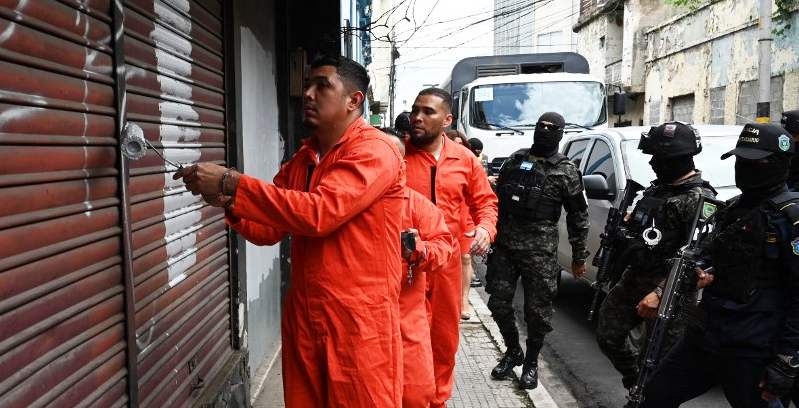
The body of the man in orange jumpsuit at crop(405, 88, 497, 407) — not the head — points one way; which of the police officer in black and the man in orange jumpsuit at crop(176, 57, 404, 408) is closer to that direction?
the man in orange jumpsuit

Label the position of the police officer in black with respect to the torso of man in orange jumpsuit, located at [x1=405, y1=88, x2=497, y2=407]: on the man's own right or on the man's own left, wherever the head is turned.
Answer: on the man's own left

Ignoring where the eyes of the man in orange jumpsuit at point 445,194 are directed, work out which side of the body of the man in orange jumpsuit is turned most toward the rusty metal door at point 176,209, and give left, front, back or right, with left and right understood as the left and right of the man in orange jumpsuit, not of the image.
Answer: front

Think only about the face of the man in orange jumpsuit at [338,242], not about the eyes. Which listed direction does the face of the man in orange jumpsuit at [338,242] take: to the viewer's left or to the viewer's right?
to the viewer's left

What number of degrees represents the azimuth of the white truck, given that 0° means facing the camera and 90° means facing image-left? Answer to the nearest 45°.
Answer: approximately 0°

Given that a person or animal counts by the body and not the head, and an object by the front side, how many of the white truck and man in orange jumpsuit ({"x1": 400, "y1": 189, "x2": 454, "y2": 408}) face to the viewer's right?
0

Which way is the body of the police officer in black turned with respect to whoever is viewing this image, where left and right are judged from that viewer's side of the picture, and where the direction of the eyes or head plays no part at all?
facing the viewer and to the left of the viewer

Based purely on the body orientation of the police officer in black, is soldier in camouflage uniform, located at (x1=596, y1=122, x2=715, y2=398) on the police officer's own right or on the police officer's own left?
on the police officer's own right

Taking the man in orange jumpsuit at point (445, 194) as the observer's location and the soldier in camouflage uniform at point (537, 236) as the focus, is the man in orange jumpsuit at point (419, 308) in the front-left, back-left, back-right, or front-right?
back-right

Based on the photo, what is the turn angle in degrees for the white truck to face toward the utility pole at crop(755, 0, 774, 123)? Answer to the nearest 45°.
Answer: approximately 90° to its left

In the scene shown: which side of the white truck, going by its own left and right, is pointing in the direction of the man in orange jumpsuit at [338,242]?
front

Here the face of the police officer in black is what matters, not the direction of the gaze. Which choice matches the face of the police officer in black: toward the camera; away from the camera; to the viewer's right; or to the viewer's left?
to the viewer's left

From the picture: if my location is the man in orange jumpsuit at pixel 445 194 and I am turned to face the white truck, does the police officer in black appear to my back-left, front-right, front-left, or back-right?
back-right

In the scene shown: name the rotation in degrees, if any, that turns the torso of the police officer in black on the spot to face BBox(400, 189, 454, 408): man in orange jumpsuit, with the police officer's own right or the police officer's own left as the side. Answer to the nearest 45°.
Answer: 0° — they already face them

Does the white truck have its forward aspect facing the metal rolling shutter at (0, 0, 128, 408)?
yes

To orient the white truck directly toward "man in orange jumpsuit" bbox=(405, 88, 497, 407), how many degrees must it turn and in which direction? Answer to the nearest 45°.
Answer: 0° — it already faces them

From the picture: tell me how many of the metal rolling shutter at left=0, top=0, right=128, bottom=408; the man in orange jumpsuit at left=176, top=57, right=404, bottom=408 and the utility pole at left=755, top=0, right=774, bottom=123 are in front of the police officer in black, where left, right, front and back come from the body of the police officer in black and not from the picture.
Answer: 2

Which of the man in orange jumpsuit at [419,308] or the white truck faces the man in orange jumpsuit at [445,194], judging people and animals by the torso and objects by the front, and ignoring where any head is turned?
the white truck

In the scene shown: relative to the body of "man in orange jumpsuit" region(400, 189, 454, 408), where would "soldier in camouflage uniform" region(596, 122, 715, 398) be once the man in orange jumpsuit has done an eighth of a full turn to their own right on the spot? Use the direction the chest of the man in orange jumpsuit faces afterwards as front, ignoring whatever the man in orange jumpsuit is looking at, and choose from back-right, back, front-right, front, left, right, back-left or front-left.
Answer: back-right

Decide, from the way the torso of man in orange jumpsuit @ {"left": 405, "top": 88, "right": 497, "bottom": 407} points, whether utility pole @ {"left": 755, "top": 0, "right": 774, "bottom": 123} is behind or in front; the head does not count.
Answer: behind

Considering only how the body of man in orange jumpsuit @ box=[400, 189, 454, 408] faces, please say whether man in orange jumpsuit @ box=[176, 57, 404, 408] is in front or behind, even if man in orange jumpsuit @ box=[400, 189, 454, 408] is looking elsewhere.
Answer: in front
